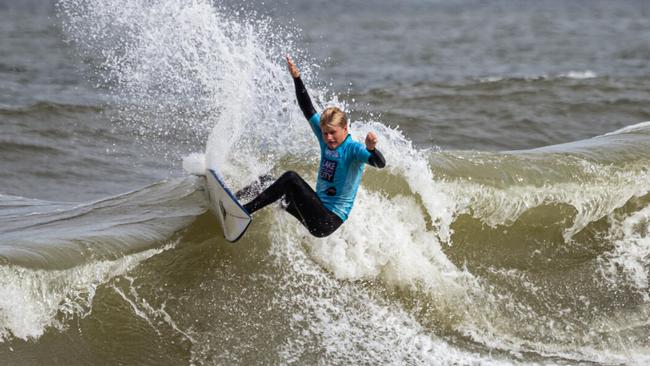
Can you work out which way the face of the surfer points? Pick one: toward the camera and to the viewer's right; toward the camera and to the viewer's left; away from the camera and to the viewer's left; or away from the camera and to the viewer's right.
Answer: toward the camera and to the viewer's left

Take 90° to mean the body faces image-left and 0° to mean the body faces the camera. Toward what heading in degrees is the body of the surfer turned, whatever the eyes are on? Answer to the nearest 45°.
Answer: approximately 45°
